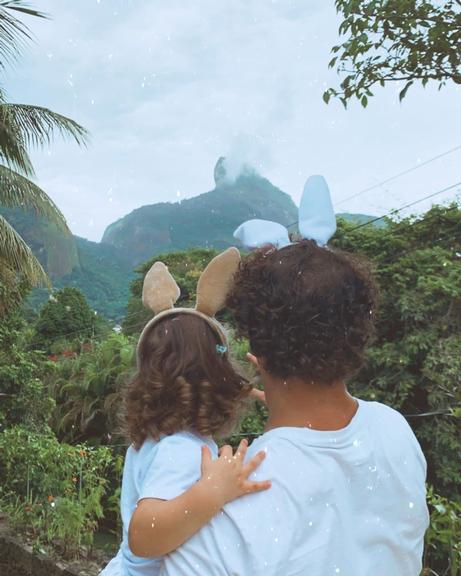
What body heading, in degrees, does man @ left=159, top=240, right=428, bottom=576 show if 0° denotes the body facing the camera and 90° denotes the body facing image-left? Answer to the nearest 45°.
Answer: approximately 180°

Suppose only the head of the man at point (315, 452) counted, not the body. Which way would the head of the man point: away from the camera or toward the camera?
away from the camera

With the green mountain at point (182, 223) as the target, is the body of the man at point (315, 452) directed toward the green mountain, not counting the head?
yes

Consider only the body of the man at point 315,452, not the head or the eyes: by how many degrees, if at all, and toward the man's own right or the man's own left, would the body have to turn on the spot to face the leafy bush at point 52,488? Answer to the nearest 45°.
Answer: approximately 45° to the man's own left

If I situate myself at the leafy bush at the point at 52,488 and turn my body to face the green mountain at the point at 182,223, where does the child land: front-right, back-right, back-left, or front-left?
back-right
